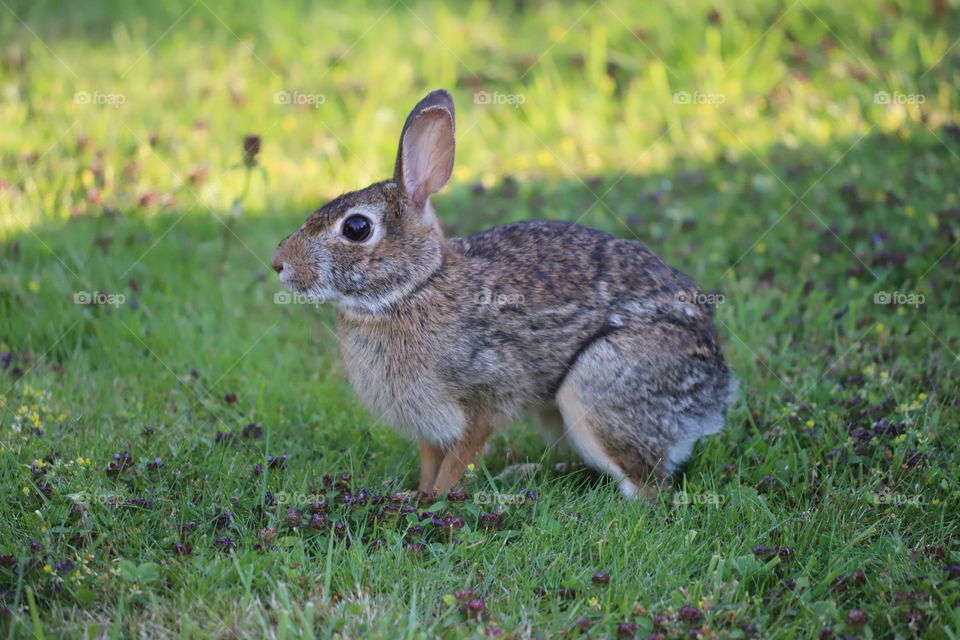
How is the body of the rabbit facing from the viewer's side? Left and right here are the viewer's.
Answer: facing to the left of the viewer
